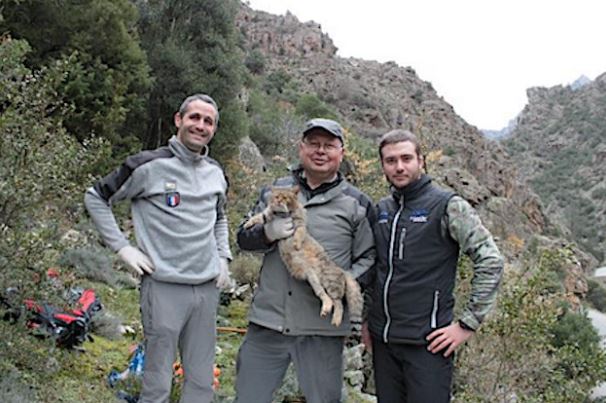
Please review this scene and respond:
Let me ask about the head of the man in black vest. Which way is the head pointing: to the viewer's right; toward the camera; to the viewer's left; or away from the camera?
toward the camera

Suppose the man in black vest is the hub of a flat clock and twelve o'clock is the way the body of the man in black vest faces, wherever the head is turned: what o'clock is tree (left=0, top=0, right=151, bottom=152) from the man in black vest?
The tree is roughly at 3 o'clock from the man in black vest.

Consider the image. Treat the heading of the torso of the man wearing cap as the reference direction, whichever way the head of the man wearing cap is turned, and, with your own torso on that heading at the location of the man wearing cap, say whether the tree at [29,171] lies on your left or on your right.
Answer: on your right

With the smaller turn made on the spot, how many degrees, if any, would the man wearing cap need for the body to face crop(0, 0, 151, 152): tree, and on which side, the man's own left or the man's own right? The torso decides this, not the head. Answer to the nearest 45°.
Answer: approximately 135° to the man's own right

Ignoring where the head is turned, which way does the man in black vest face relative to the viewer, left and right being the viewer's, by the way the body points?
facing the viewer and to the left of the viewer

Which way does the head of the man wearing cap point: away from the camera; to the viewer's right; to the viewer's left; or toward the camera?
toward the camera

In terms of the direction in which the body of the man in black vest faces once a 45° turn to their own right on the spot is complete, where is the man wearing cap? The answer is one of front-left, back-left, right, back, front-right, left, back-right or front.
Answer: front

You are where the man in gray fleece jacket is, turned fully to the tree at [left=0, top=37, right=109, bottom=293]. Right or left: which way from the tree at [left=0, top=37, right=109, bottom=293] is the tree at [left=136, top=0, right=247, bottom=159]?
right

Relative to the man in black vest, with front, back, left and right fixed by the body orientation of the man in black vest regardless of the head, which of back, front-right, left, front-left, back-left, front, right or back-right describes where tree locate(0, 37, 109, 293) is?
front-right

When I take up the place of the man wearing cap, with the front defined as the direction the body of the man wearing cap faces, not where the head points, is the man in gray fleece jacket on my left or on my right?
on my right

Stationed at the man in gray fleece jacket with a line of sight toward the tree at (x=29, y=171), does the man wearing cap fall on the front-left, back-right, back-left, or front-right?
back-right

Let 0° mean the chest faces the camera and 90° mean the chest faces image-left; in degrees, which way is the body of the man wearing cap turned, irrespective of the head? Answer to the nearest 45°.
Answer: approximately 0°
